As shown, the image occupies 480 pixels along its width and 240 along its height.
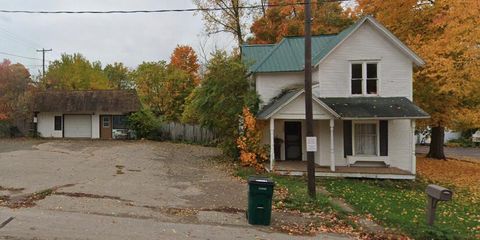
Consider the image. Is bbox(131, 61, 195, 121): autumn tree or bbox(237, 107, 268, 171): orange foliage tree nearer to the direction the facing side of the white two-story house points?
the orange foliage tree

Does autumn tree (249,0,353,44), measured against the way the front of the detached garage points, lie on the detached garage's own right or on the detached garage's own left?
on the detached garage's own left

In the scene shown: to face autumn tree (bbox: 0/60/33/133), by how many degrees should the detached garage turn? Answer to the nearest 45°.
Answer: approximately 90° to its right

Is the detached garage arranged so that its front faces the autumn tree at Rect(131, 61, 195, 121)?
no

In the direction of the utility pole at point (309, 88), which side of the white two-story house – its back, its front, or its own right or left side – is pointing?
front

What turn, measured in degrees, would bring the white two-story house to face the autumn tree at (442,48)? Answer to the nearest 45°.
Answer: approximately 135° to its left

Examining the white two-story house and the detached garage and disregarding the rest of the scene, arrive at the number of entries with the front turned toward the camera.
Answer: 2

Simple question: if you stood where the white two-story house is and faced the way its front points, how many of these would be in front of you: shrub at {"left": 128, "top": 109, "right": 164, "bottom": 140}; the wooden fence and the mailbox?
1

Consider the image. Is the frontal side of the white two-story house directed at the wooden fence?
no

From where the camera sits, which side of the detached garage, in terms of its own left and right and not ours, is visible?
front
